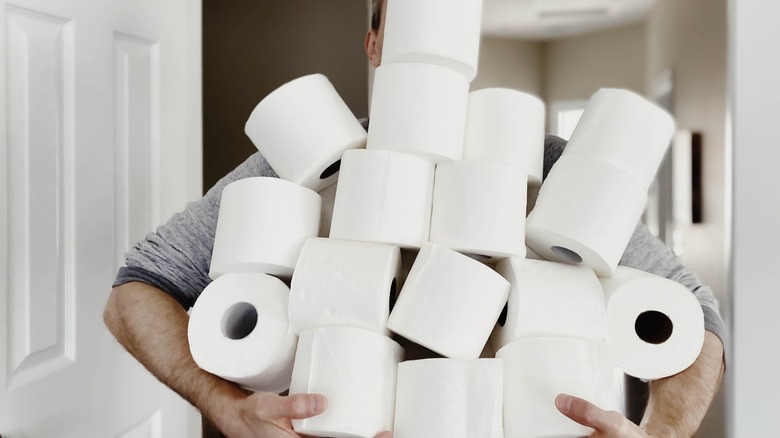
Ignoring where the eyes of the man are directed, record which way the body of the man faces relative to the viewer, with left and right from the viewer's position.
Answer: facing the viewer
